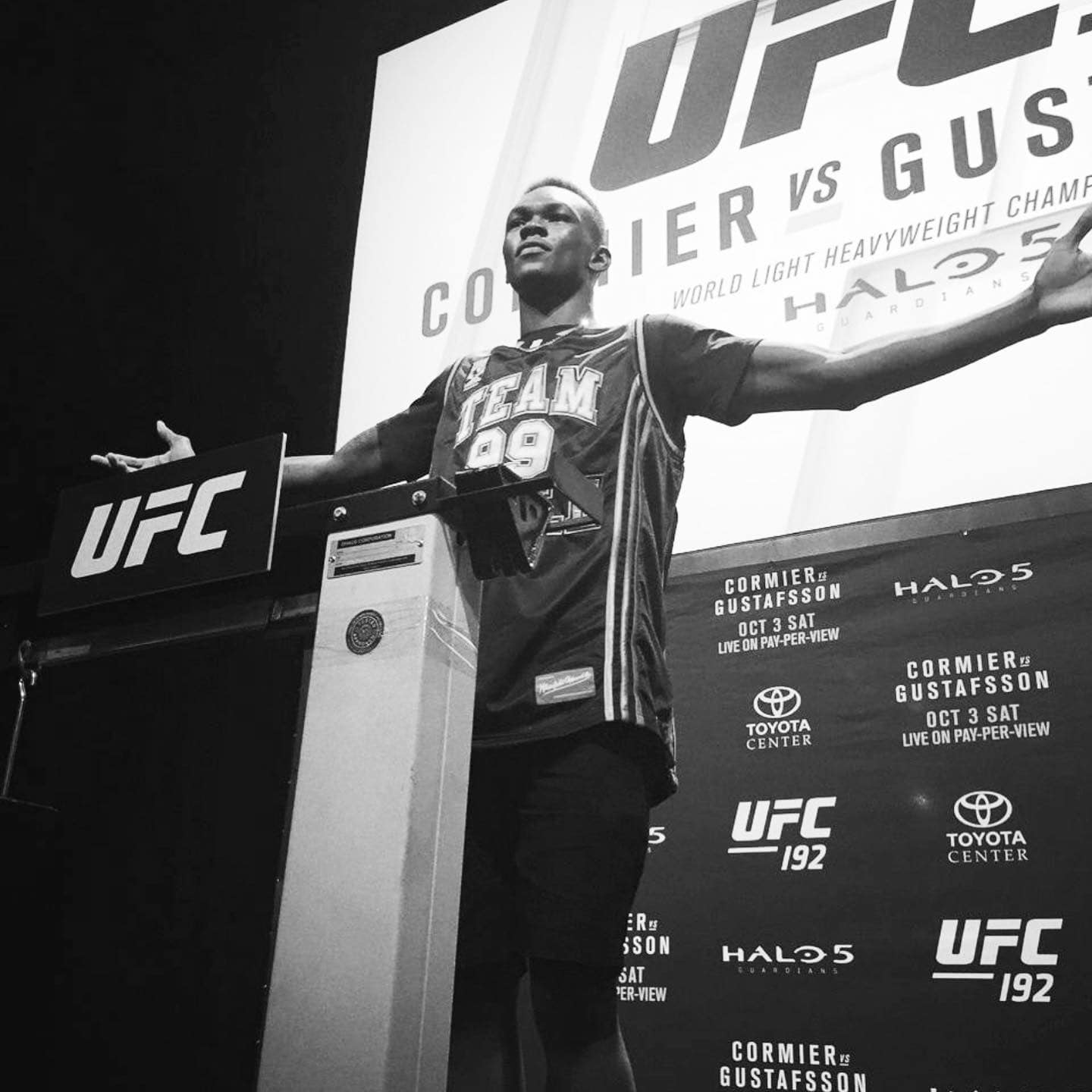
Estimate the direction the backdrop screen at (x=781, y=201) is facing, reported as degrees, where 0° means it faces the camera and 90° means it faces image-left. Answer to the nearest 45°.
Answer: approximately 45°

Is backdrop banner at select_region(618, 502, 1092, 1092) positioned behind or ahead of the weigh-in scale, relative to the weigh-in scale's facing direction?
behind

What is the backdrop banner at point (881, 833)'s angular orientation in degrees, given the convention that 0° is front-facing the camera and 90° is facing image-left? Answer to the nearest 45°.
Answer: approximately 45°
